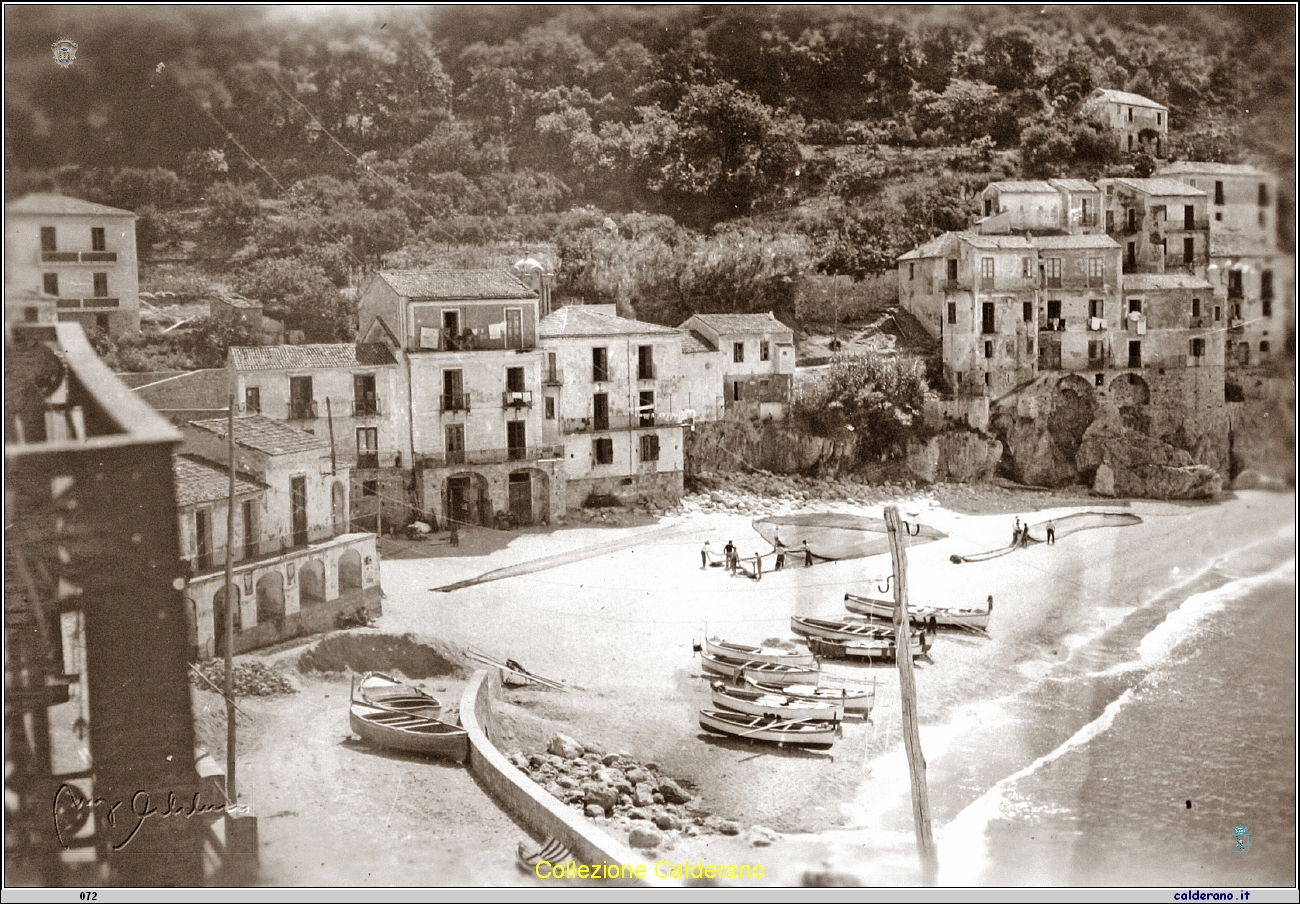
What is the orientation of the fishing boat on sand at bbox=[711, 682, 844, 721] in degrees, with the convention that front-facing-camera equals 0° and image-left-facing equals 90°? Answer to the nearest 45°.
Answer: approximately 90°

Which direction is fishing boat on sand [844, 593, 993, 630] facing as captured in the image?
to the viewer's right

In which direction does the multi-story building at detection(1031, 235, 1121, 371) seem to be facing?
toward the camera

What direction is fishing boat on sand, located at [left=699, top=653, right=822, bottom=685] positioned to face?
to the viewer's left

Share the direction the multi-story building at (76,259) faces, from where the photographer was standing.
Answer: facing the viewer

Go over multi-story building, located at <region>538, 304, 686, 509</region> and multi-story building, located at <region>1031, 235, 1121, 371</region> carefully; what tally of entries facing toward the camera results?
2

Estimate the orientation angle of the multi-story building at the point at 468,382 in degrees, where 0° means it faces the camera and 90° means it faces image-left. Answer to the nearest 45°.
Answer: approximately 0°

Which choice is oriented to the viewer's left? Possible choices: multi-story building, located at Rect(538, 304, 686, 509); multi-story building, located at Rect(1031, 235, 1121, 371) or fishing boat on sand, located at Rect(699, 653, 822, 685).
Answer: the fishing boat on sand

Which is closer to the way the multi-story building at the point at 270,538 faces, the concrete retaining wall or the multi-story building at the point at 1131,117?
the concrete retaining wall

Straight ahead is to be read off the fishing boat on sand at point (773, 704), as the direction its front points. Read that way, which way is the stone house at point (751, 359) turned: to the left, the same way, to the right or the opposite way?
to the left

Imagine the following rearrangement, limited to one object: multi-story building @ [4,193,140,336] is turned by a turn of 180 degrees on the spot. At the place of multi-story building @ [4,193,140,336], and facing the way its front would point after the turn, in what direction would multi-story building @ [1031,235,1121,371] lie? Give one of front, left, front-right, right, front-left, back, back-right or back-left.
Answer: right

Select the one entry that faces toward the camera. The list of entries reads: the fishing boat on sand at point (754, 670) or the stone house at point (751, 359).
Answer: the stone house

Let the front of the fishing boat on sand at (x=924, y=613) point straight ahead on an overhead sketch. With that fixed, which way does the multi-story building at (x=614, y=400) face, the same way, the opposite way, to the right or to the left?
to the right
